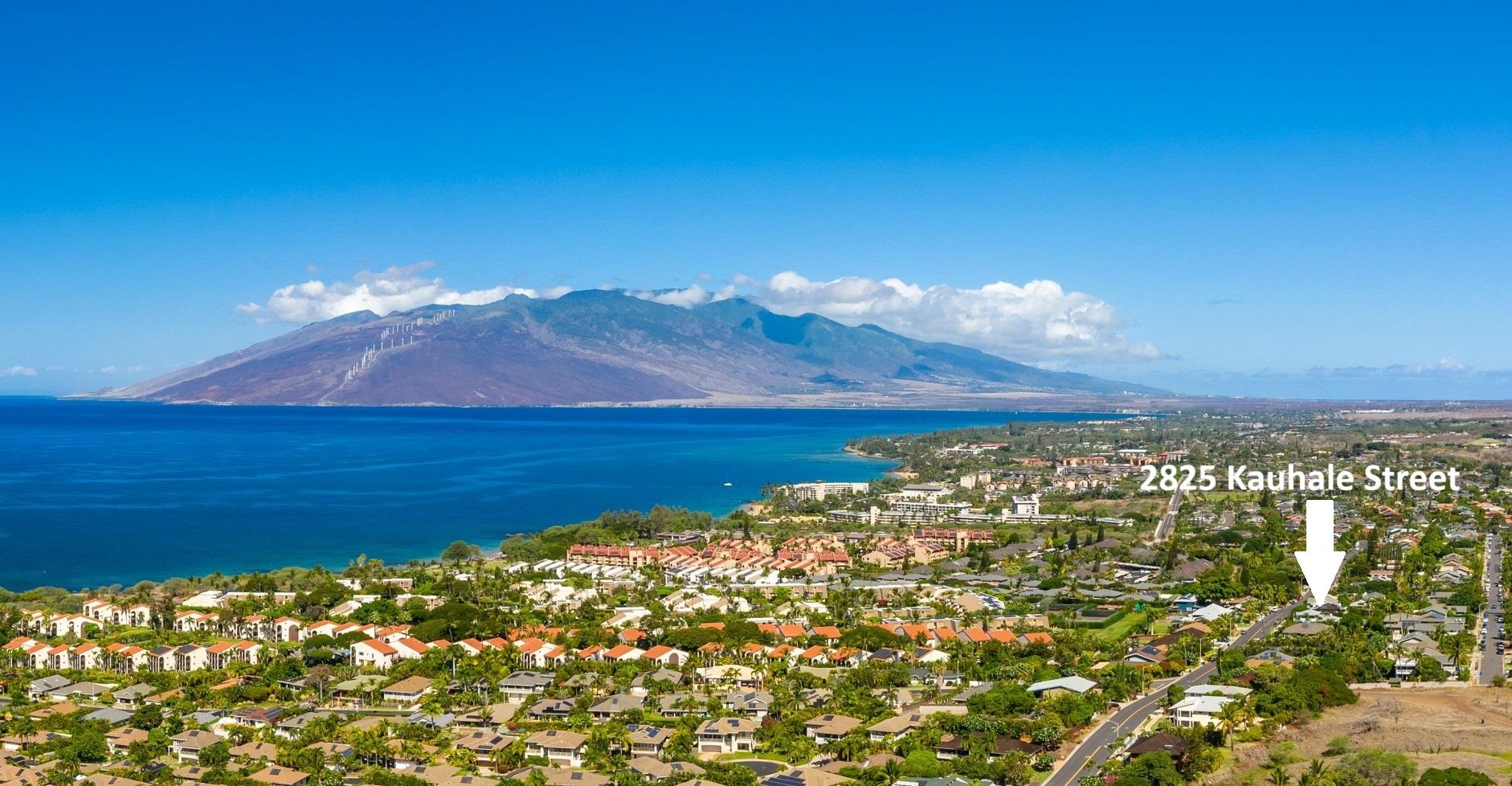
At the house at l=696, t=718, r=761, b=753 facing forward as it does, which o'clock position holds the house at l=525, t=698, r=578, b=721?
the house at l=525, t=698, r=578, b=721 is roughly at 4 o'clock from the house at l=696, t=718, r=761, b=753.

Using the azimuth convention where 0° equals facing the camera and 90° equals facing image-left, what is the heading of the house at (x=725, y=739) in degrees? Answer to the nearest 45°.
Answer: approximately 0°

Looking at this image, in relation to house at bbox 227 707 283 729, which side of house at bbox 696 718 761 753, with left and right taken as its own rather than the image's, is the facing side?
right

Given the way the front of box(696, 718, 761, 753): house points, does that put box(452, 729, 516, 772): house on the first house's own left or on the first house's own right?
on the first house's own right

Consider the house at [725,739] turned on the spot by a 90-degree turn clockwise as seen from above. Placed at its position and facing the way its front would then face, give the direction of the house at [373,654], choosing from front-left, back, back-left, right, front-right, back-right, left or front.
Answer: front-right

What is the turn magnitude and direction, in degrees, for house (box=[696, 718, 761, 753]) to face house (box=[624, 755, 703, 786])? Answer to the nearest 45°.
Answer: approximately 45° to its right

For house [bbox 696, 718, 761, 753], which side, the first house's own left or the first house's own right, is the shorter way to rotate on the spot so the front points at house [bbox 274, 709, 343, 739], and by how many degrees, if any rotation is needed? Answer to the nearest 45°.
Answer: approximately 90° to the first house's own right

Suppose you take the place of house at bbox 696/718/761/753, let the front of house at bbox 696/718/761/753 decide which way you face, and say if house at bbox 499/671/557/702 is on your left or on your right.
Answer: on your right

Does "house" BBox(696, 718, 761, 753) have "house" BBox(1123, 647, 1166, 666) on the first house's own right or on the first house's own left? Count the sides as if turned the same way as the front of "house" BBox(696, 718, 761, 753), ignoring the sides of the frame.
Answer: on the first house's own left

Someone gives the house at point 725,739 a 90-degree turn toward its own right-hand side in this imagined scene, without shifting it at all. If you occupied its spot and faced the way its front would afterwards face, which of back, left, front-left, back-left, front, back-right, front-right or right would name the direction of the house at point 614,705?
front-right

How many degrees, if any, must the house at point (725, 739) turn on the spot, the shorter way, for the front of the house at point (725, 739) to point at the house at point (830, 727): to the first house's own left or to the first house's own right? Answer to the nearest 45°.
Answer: approximately 90° to the first house's own left

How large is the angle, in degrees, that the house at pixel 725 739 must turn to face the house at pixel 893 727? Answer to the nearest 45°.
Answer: approximately 90° to its left

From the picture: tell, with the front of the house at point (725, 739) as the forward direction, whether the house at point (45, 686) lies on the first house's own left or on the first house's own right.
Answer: on the first house's own right

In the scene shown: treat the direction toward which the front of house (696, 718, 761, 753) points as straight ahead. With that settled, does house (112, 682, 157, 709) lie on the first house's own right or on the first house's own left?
on the first house's own right
